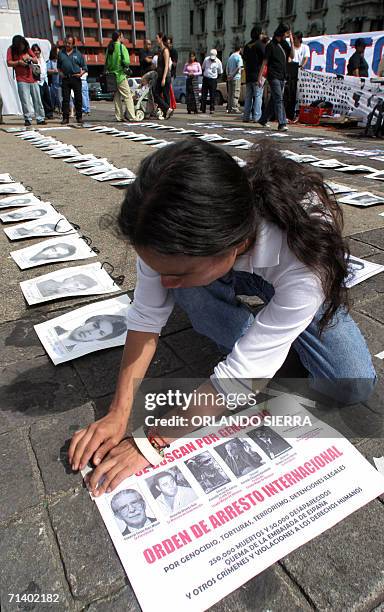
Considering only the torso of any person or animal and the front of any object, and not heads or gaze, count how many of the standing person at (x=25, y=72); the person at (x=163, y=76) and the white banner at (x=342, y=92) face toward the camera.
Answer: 2

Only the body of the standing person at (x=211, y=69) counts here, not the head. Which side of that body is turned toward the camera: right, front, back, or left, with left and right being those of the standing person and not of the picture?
front

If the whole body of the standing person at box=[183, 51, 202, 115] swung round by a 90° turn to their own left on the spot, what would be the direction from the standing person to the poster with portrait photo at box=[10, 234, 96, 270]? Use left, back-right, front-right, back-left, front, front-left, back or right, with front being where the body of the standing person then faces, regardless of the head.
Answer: right

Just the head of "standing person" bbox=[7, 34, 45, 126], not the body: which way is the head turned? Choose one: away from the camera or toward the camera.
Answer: toward the camera

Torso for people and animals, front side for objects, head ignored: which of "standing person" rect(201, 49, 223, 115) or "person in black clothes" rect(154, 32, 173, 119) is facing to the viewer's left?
"person in black clothes" rect(154, 32, 173, 119)

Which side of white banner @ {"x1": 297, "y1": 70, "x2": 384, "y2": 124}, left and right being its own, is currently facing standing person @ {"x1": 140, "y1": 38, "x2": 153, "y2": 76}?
right

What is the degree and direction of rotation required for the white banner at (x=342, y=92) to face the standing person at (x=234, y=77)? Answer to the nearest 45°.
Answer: approximately 135° to its right

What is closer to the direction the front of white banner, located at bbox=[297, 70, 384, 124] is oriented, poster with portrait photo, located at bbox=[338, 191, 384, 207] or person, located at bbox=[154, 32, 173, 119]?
the poster with portrait photo

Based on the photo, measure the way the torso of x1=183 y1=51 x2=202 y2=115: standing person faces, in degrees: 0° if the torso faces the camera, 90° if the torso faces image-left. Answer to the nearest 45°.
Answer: approximately 0°

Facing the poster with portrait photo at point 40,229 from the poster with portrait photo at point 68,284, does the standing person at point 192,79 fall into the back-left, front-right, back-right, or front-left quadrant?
front-right

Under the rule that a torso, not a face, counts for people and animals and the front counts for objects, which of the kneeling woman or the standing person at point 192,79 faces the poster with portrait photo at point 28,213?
the standing person

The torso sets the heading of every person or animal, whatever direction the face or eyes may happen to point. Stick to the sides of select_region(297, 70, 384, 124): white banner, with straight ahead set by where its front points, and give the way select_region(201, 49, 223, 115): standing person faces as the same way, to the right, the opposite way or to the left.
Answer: the same way

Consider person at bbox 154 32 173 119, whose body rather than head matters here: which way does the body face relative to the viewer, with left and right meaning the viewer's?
facing to the left of the viewer
